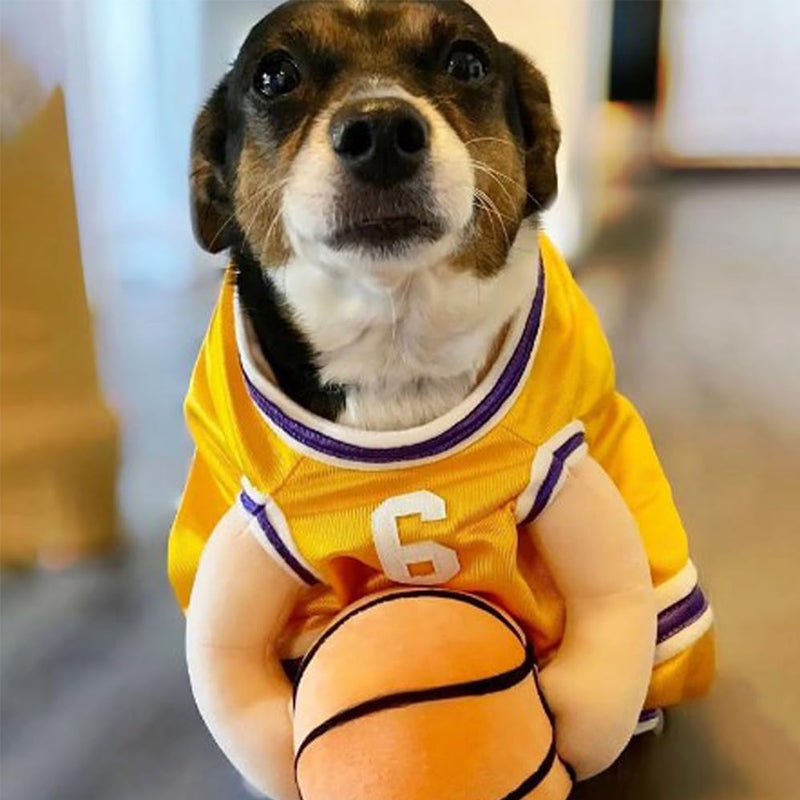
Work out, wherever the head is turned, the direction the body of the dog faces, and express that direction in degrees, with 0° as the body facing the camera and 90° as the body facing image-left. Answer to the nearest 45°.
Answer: approximately 0°
